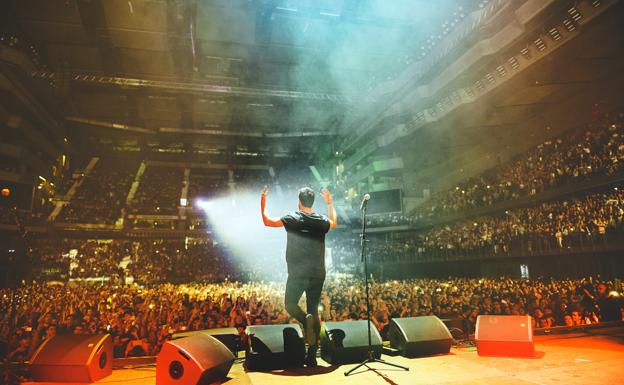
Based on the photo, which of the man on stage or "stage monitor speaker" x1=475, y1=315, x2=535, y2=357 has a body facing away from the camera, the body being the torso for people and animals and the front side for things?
the man on stage

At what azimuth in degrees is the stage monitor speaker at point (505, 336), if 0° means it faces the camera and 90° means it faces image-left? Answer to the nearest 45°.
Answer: approximately 0°

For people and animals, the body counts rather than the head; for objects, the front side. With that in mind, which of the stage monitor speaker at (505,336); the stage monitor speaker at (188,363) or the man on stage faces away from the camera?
the man on stage

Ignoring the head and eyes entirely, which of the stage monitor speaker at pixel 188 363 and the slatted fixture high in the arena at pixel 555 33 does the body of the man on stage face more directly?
the slatted fixture high in the arena

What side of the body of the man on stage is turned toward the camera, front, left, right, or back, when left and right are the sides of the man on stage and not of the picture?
back

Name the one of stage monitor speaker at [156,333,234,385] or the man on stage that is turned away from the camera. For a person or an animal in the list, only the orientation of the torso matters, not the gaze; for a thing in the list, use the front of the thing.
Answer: the man on stage

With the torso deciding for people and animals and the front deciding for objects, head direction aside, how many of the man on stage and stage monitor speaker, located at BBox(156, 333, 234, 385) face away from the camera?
1

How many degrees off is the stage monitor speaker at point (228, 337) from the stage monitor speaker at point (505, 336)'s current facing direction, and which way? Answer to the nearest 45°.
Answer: approximately 45° to its right

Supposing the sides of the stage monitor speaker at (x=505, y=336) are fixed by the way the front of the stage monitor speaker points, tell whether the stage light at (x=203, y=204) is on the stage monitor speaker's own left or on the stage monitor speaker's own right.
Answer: on the stage monitor speaker's own right

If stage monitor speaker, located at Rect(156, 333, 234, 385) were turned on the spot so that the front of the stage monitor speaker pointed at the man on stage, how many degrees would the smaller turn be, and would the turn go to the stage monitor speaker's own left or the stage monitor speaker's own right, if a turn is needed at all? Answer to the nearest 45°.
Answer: approximately 45° to the stage monitor speaker's own left

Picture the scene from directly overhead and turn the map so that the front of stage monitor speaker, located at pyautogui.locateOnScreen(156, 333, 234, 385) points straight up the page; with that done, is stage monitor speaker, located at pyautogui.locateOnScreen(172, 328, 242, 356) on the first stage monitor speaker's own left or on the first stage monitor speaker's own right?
on the first stage monitor speaker's own left

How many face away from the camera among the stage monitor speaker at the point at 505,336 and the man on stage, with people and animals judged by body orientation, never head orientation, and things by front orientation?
1
